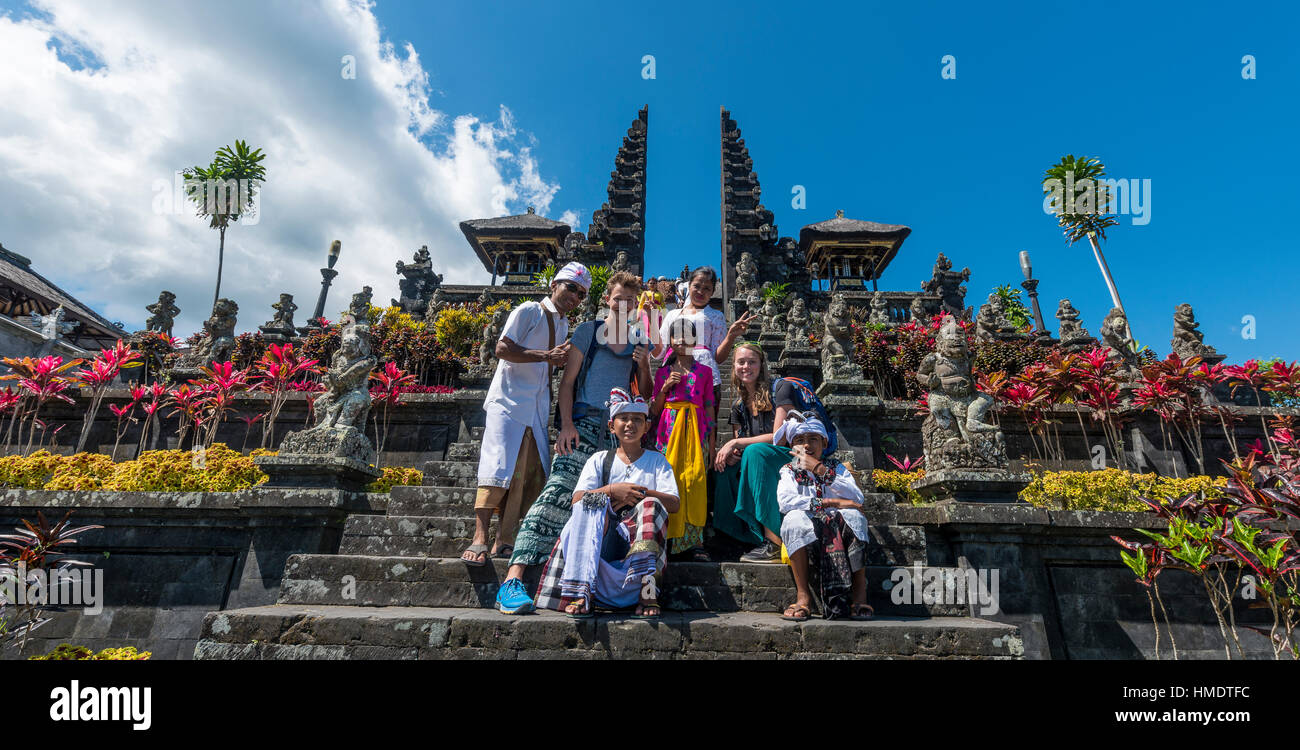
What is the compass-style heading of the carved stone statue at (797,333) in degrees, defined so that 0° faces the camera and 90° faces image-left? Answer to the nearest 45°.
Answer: approximately 0°

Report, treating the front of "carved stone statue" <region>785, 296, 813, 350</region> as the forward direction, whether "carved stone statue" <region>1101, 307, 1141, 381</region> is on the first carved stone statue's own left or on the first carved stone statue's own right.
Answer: on the first carved stone statue's own left

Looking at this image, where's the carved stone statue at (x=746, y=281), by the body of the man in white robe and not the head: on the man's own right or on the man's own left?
on the man's own left

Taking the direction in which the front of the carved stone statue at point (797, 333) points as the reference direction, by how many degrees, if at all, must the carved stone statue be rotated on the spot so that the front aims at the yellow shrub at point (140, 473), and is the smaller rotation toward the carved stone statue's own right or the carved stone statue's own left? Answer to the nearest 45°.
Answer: approximately 45° to the carved stone statue's own right

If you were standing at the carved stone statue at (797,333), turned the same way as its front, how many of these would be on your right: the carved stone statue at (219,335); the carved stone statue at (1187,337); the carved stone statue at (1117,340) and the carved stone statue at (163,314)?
2

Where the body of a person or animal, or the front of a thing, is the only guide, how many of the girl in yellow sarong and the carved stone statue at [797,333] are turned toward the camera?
2
